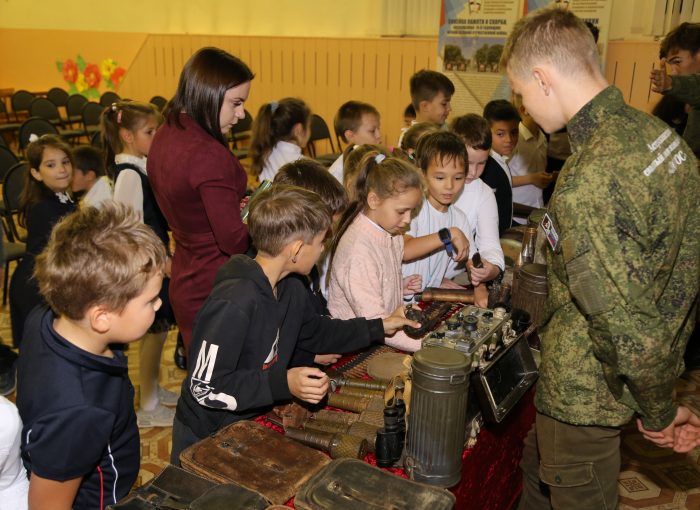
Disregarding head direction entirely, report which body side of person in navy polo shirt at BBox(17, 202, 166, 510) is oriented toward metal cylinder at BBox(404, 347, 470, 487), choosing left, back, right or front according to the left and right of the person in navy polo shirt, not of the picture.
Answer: front

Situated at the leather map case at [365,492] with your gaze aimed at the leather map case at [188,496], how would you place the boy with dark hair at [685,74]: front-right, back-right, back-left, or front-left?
back-right

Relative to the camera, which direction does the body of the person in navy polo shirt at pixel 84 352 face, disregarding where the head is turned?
to the viewer's right

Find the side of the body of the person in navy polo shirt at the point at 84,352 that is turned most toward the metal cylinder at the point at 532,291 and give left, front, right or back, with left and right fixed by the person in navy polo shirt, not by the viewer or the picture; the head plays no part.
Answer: front

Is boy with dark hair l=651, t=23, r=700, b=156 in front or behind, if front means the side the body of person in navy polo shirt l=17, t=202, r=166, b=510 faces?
in front

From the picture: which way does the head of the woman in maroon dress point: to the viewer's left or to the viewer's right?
to the viewer's right

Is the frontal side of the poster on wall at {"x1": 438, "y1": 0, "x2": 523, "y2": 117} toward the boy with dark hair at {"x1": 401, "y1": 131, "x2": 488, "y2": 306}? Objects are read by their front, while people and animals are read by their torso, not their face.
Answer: yes
